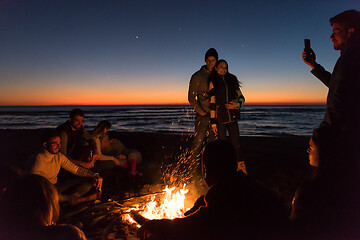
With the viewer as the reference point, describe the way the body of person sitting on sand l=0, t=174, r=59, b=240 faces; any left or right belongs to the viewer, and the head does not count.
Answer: facing away from the viewer and to the right of the viewer

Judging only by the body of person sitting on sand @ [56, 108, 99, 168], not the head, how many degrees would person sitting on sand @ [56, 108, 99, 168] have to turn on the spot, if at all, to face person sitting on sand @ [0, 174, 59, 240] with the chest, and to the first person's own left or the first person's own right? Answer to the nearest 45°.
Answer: approximately 45° to the first person's own right

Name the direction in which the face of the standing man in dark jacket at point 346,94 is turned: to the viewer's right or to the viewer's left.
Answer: to the viewer's left

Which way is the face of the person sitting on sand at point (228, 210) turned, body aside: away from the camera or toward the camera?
away from the camera

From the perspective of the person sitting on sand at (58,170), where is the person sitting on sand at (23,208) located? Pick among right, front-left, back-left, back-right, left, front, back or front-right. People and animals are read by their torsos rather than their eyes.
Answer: front-right

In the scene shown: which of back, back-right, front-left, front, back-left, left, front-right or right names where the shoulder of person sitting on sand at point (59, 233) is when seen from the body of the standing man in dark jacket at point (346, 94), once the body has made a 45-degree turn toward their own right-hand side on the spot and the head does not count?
left

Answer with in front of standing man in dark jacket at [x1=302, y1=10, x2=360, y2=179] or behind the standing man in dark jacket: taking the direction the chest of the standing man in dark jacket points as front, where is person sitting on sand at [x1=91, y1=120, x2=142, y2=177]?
in front

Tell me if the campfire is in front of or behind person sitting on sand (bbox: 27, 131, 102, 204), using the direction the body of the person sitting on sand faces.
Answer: in front

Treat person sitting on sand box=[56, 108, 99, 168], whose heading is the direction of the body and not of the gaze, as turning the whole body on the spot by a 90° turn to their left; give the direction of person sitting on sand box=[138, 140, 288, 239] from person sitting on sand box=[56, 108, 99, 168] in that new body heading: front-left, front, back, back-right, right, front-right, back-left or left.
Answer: back-right

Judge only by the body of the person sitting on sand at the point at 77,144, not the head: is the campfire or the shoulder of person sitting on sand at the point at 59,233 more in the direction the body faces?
the campfire

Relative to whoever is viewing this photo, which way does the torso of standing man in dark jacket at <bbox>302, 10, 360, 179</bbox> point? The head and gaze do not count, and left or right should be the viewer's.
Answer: facing to the left of the viewer

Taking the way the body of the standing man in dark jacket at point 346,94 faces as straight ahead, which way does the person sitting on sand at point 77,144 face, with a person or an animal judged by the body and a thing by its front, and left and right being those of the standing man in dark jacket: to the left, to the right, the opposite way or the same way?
the opposite way

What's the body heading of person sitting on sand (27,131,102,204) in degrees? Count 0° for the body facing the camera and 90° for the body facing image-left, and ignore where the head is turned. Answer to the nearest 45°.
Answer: approximately 315°

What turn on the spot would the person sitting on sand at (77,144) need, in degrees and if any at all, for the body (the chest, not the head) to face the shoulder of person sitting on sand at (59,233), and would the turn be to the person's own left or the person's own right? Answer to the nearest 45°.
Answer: approximately 45° to the person's own right

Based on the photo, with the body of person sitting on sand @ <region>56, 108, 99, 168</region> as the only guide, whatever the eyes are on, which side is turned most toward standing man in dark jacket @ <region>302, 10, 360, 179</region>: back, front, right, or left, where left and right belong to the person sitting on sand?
front

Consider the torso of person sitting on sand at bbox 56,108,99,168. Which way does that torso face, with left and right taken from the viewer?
facing the viewer and to the right of the viewer

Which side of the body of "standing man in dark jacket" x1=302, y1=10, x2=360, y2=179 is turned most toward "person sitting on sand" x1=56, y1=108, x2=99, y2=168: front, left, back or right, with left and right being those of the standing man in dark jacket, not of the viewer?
front

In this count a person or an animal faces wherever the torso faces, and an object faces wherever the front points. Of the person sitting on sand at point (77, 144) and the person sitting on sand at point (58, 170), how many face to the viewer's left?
0

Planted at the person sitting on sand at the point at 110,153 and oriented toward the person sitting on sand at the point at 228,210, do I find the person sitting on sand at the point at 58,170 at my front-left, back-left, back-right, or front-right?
front-right
